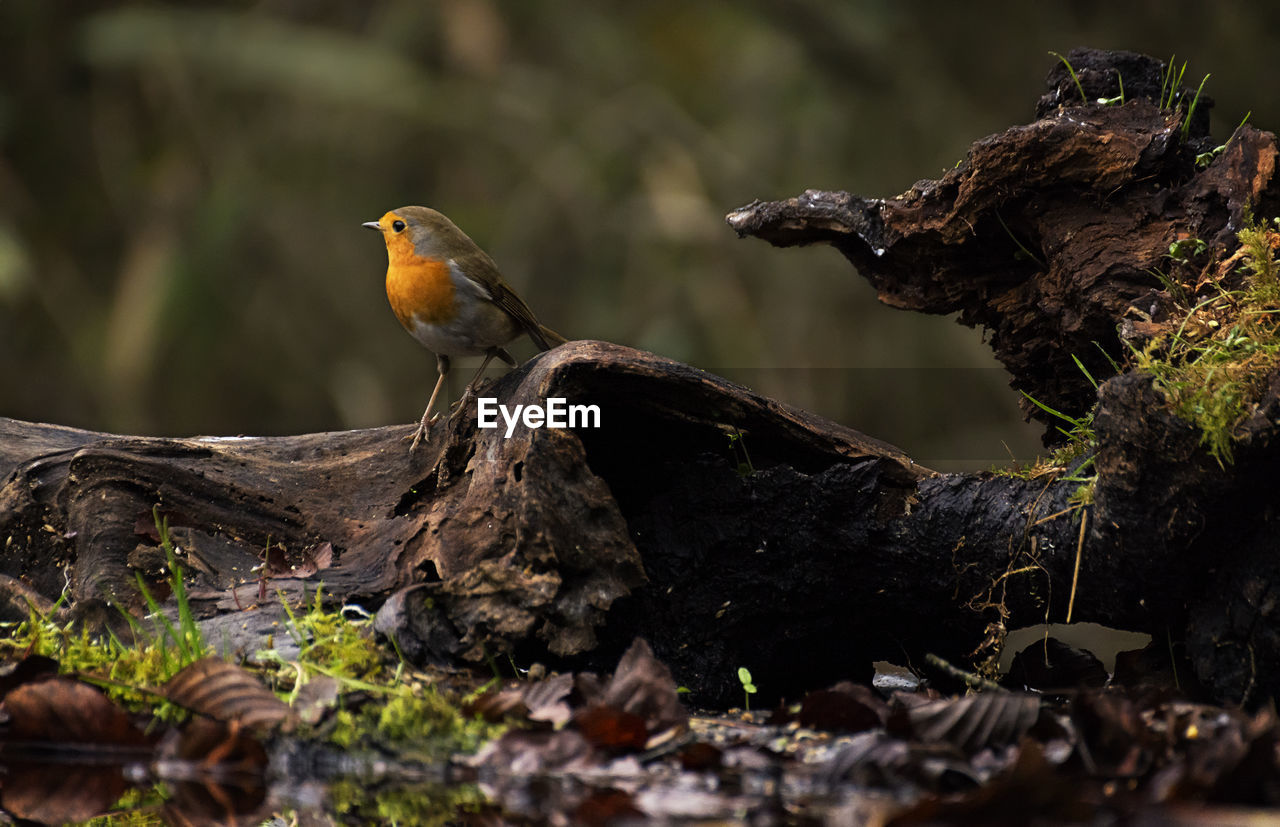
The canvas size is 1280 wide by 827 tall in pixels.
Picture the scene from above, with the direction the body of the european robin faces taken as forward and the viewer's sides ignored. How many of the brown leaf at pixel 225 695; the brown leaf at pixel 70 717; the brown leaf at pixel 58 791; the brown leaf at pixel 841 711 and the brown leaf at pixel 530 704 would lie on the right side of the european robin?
0

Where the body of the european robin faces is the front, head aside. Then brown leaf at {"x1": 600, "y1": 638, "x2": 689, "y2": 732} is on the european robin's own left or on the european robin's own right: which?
on the european robin's own left

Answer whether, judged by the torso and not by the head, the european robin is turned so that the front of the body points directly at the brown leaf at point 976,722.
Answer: no

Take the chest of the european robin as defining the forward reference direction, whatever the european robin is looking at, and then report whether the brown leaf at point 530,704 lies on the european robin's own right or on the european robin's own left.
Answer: on the european robin's own left

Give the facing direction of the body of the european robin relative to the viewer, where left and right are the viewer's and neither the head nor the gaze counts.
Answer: facing to the left of the viewer

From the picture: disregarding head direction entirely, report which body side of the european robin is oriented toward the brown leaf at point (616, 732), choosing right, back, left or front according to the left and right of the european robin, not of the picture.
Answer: left

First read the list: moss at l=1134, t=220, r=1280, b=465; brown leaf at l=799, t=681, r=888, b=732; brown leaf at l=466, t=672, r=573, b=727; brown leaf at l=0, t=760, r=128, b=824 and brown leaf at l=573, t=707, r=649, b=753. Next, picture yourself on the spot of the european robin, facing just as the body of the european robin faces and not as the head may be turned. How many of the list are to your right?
0

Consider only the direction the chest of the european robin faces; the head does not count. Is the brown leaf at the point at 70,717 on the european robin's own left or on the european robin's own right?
on the european robin's own left

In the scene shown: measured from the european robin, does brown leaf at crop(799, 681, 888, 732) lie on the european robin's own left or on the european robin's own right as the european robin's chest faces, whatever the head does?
on the european robin's own left
